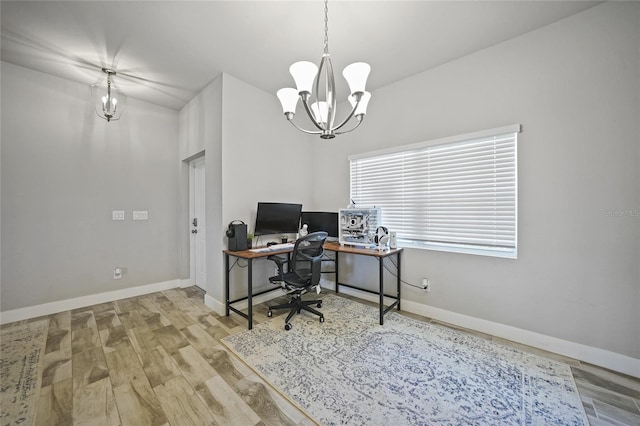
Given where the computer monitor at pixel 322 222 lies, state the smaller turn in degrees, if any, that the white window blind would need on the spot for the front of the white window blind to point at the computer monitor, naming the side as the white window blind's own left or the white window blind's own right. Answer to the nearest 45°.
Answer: approximately 45° to the white window blind's own right

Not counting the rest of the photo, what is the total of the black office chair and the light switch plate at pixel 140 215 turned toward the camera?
1

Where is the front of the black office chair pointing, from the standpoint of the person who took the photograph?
facing away from the viewer and to the left of the viewer

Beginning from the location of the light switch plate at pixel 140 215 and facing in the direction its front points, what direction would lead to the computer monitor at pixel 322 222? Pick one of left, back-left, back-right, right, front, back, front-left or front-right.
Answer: front-left

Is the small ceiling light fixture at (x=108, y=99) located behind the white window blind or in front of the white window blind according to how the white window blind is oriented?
in front

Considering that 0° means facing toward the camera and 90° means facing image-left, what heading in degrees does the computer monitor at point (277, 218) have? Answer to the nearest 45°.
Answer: approximately 315°

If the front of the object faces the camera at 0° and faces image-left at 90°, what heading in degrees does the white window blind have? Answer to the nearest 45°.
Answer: approximately 45°

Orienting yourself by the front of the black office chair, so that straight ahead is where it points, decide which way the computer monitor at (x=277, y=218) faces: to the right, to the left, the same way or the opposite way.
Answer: the opposite way
